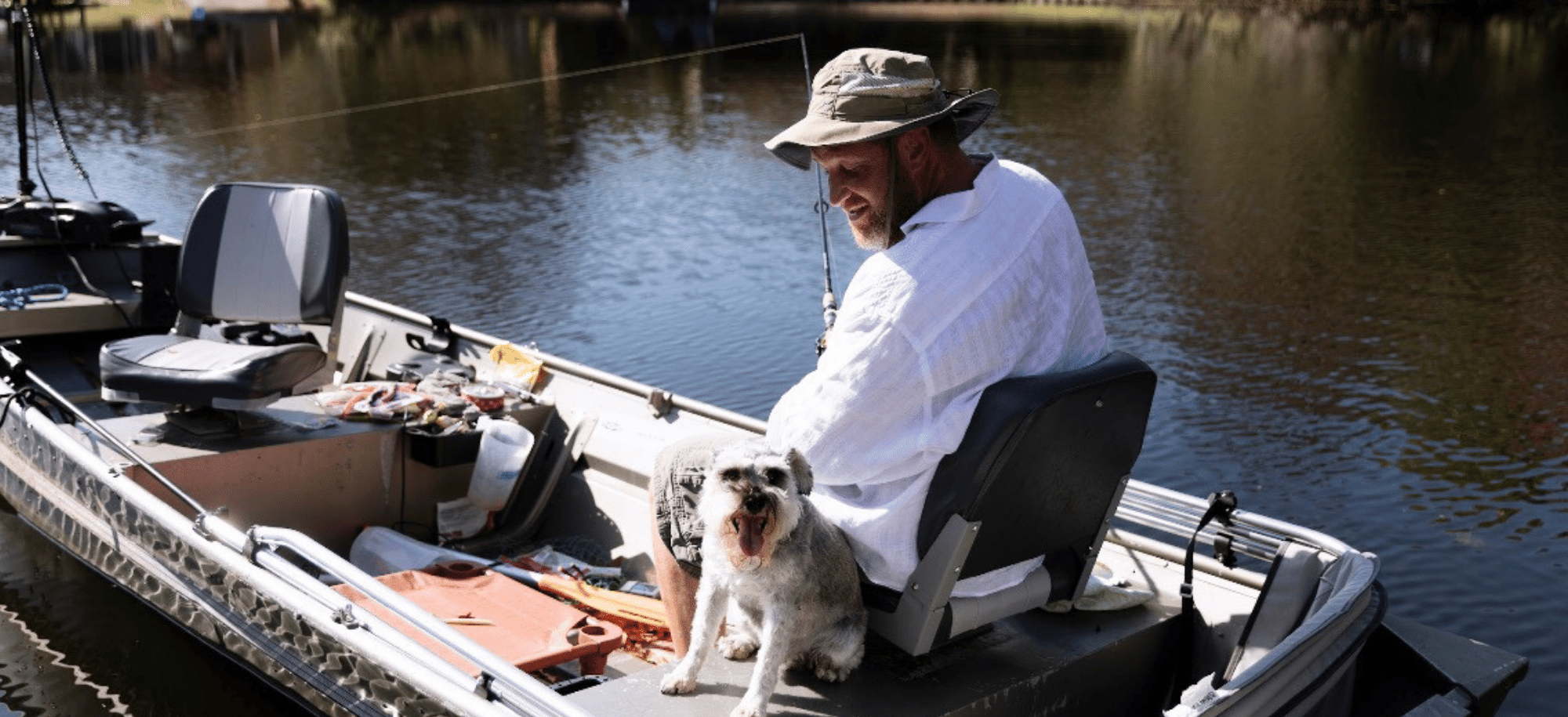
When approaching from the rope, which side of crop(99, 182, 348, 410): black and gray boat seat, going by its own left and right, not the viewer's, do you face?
right

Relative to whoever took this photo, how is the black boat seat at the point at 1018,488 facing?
facing away from the viewer and to the left of the viewer

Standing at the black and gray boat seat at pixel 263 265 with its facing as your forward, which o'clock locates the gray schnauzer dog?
The gray schnauzer dog is roughly at 10 o'clock from the black and gray boat seat.

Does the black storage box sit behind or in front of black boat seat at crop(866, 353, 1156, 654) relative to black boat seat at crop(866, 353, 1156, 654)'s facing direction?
in front

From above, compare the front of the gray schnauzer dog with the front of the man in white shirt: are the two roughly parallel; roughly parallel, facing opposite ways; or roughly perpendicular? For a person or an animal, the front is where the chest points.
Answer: roughly perpendicular

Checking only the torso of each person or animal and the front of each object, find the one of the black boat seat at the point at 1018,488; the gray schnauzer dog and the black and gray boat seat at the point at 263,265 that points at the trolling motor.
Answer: the black boat seat at the point at 1018,488

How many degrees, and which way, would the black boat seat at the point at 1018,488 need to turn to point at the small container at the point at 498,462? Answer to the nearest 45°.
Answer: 0° — it already faces it

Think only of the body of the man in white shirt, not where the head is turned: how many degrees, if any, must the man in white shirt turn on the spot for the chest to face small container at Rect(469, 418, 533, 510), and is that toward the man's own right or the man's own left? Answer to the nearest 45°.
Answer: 0° — they already face it

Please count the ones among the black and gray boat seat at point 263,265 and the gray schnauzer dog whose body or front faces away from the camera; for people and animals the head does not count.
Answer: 0

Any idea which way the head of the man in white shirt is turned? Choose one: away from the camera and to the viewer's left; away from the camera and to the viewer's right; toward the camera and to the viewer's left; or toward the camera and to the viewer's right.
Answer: toward the camera and to the viewer's left

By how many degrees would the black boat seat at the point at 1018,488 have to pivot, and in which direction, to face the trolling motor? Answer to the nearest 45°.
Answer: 0° — it already faces it

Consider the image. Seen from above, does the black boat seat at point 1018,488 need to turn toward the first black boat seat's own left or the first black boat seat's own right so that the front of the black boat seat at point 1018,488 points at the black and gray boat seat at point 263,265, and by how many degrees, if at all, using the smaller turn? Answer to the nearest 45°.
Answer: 0° — it already faces it

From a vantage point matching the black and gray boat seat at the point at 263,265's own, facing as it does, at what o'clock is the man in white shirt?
The man in white shirt is roughly at 10 o'clock from the black and gray boat seat.
